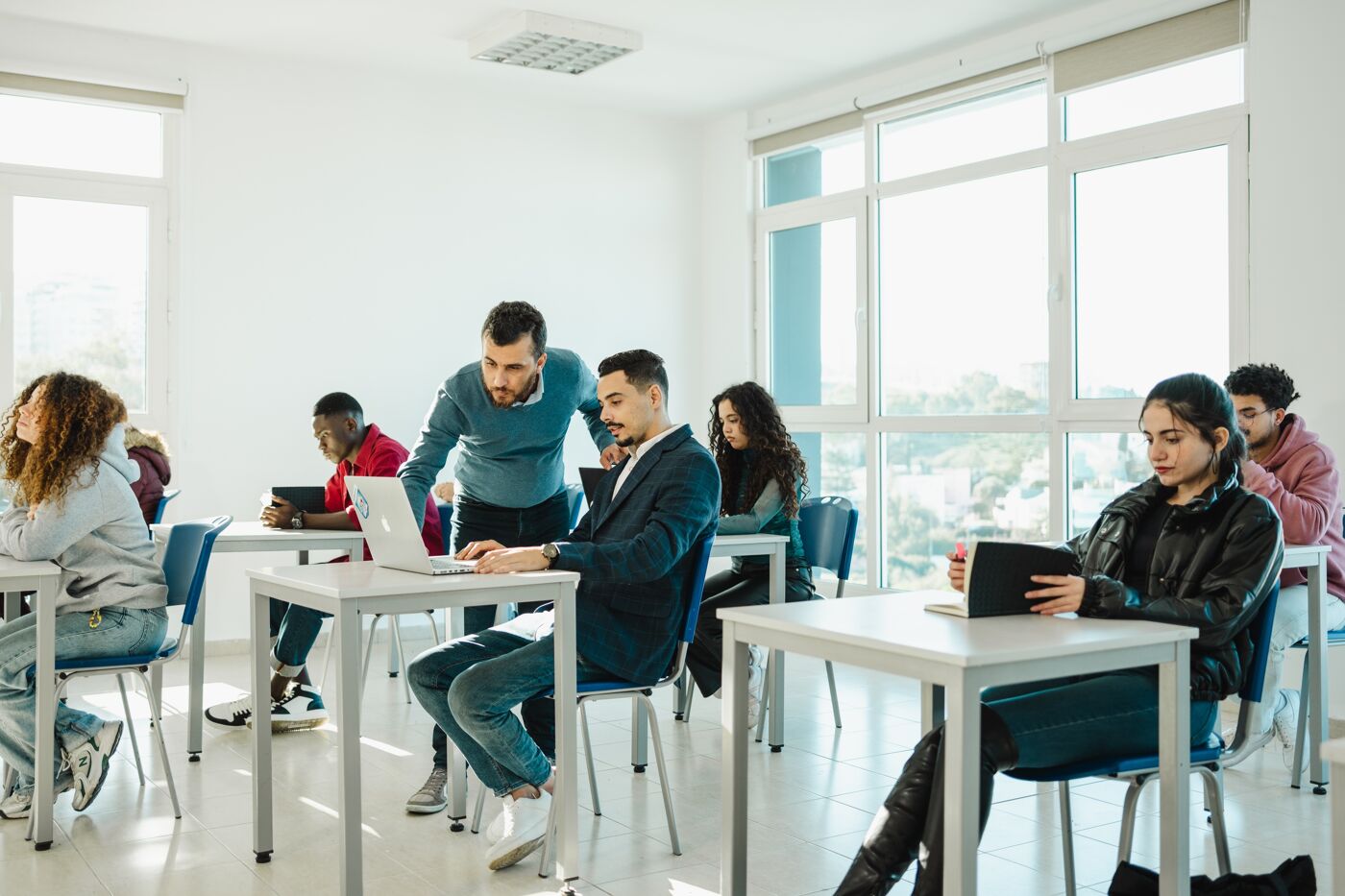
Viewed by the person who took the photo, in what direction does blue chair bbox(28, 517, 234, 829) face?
facing to the left of the viewer

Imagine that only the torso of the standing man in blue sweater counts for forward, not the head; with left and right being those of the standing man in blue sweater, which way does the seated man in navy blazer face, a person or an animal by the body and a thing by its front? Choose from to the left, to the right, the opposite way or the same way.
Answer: to the right

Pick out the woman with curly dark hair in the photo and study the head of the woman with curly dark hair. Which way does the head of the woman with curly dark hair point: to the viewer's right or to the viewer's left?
to the viewer's left

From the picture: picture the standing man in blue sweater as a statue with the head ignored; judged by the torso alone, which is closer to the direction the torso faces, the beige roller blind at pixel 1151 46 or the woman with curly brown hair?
the woman with curly brown hair

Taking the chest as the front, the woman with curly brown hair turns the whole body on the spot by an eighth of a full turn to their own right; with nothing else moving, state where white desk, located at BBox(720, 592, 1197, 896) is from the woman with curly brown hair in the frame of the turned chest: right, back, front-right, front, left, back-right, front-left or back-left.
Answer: back

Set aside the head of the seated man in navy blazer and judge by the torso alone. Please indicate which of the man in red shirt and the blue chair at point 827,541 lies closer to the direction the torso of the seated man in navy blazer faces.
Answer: the man in red shirt

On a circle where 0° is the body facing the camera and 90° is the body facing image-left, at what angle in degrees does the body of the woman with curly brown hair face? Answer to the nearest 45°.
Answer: approximately 90°

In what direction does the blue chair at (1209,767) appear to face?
to the viewer's left

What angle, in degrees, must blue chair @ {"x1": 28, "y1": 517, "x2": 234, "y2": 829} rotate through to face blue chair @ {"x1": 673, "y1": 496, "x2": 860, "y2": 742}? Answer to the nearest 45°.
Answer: approximately 180°

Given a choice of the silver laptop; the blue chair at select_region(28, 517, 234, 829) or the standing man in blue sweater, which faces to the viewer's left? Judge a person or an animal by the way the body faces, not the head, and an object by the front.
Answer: the blue chair

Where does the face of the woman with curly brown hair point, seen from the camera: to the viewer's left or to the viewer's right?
to the viewer's left
